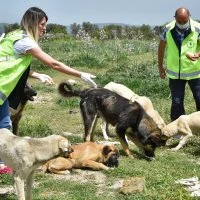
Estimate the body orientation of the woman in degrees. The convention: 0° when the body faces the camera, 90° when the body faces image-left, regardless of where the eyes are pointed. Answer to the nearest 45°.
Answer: approximately 270°

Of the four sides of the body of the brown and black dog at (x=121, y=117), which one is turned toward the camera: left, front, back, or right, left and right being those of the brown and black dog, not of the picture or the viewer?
right

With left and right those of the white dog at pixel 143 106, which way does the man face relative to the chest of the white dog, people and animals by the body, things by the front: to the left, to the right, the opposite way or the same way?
to the right

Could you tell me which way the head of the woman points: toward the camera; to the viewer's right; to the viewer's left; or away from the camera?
to the viewer's right

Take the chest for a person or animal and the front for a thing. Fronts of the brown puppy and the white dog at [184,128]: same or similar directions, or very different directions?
very different directions

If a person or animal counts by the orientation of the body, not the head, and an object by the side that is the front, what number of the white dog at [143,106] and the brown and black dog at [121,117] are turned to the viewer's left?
0

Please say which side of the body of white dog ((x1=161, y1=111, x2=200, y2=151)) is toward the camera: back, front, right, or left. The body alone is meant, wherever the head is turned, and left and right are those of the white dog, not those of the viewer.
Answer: left

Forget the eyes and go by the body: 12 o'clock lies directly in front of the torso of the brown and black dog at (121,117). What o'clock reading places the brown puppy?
The brown puppy is roughly at 4 o'clock from the brown and black dog.

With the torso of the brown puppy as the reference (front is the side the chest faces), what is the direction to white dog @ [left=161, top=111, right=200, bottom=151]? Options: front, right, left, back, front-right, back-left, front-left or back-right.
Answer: front-left

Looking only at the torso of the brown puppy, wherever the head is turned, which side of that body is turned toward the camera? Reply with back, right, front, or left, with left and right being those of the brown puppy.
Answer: right

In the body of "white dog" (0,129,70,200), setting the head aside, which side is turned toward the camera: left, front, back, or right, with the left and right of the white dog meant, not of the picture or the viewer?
right

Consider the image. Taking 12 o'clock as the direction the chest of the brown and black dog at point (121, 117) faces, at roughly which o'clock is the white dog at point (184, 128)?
The white dog is roughly at 11 o'clock from the brown and black dog.
